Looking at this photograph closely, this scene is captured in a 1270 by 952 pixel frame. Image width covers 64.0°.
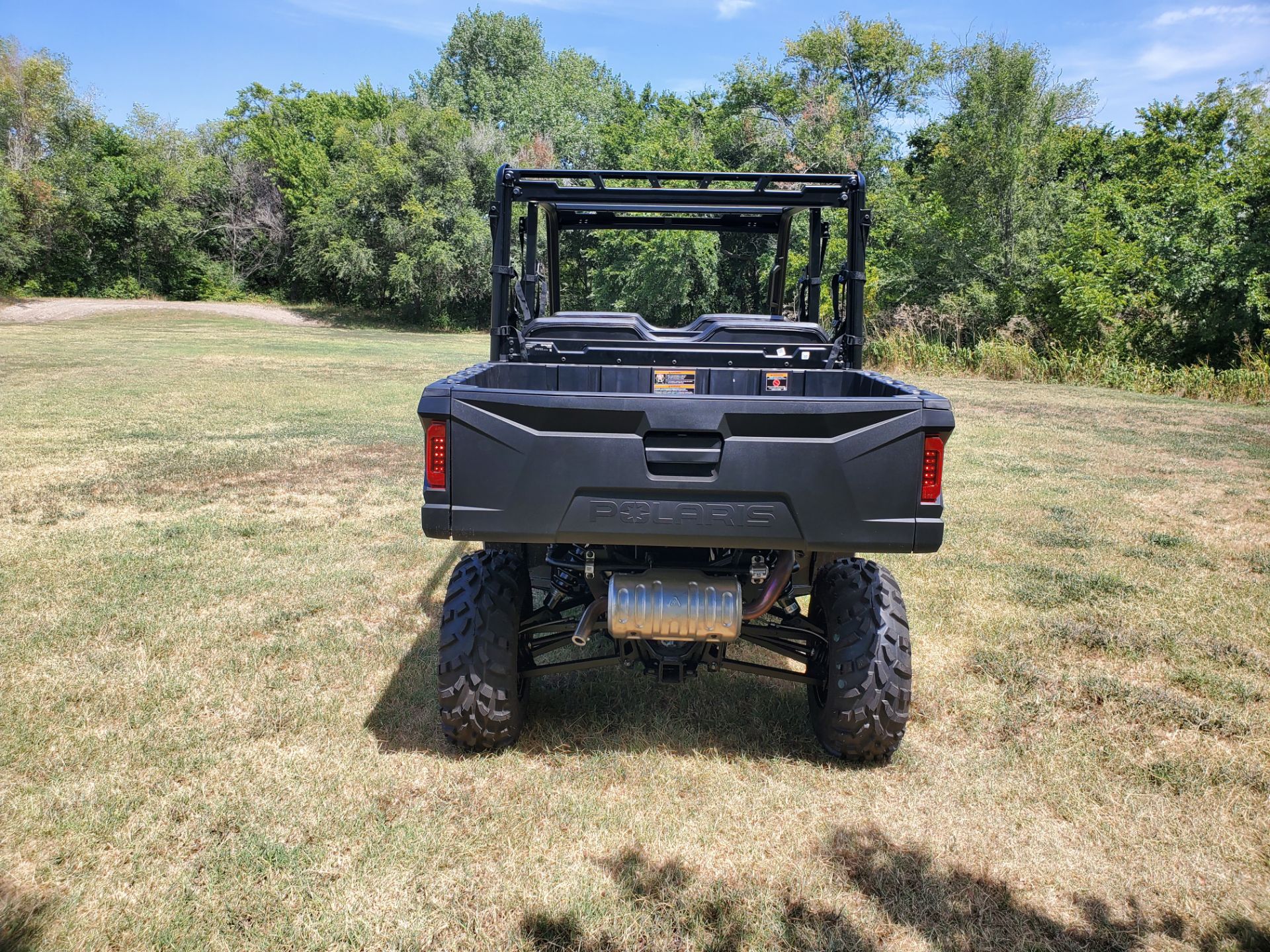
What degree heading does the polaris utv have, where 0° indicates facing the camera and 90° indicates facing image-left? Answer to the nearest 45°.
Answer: approximately 180°
